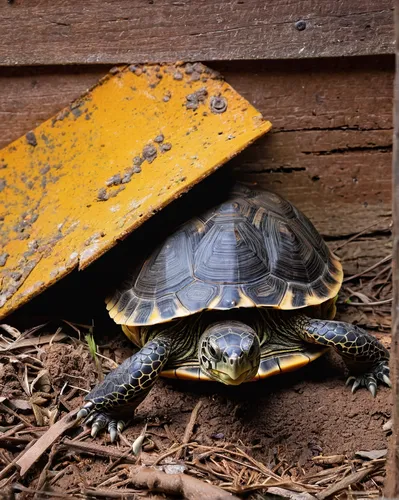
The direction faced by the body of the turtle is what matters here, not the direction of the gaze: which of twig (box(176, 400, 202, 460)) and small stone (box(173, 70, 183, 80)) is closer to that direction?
the twig

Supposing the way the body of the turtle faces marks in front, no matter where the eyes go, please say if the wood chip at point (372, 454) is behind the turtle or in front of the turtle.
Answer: in front

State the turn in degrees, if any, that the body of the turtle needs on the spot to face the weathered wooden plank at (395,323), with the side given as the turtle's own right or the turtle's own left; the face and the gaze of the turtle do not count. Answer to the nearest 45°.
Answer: approximately 45° to the turtle's own left

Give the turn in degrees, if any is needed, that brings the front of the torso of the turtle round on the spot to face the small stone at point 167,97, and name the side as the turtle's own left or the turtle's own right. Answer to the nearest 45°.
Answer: approximately 180°

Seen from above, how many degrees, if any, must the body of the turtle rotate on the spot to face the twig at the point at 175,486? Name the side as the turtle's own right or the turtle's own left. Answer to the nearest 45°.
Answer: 0° — it already faces it

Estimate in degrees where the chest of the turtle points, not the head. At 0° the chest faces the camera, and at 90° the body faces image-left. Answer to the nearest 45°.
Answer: approximately 0°

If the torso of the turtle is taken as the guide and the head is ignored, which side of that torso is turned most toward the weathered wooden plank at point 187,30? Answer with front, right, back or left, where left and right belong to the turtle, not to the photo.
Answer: back

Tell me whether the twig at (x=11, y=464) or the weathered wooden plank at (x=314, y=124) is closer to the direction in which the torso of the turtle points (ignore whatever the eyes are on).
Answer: the twig

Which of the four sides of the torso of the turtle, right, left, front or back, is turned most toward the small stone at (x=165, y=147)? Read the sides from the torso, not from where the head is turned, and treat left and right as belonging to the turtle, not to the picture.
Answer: back

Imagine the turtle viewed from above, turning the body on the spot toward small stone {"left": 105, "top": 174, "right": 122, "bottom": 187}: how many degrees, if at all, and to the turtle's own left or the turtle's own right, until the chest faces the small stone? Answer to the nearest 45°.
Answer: approximately 135° to the turtle's own right

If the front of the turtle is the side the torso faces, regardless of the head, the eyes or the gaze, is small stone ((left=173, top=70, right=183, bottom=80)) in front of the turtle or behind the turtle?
behind

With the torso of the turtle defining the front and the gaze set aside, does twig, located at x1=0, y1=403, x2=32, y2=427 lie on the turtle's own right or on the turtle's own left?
on the turtle's own right

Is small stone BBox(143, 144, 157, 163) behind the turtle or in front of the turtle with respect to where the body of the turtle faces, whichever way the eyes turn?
behind
